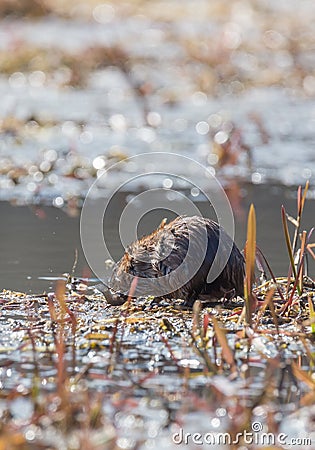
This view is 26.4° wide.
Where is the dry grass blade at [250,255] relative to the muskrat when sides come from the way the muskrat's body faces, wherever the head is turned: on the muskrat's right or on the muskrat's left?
on the muskrat's left

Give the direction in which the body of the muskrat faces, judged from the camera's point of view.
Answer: to the viewer's left

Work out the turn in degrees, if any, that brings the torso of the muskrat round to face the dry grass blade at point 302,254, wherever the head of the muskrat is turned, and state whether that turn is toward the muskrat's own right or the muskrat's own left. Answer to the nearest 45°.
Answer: approximately 180°

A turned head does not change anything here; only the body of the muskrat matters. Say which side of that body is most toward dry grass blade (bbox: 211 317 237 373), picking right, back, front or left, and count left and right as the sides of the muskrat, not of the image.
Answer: left
